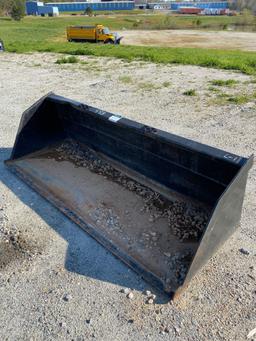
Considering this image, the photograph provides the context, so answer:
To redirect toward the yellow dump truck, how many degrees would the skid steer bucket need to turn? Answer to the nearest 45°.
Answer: approximately 135° to its right

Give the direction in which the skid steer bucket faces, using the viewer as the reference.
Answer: facing the viewer and to the left of the viewer
